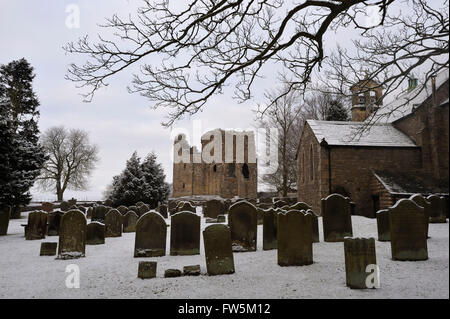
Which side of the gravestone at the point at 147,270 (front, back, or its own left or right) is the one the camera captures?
front

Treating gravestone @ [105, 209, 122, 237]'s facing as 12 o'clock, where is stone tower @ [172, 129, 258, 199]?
The stone tower is roughly at 7 o'clock from the gravestone.

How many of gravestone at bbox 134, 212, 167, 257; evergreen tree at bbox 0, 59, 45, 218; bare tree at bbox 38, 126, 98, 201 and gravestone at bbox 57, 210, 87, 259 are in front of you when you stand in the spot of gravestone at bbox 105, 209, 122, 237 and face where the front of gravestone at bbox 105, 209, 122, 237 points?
2

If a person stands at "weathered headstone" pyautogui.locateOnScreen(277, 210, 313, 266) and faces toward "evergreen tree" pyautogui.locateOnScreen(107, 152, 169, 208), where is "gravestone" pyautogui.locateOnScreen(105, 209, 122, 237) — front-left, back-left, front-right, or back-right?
front-left

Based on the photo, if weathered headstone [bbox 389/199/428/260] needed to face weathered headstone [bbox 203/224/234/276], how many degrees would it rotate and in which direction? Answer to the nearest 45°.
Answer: approximately 45° to its right

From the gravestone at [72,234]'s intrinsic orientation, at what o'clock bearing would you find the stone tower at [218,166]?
The stone tower is roughly at 7 o'clock from the gravestone.

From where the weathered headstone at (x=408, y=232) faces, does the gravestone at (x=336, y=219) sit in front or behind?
behind

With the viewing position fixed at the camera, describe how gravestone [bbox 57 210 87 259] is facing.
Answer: facing the viewer

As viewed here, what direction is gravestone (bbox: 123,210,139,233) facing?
toward the camera

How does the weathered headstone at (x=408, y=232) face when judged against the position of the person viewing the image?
facing the viewer

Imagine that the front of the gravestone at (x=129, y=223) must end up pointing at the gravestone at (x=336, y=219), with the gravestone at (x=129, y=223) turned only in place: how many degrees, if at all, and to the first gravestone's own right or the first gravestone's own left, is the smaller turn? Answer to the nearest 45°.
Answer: approximately 45° to the first gravestone's own left

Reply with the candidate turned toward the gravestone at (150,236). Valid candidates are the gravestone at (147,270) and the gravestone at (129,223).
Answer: the gravestone at (129,223)

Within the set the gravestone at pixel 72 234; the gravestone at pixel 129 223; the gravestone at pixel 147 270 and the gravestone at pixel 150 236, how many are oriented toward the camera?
4
